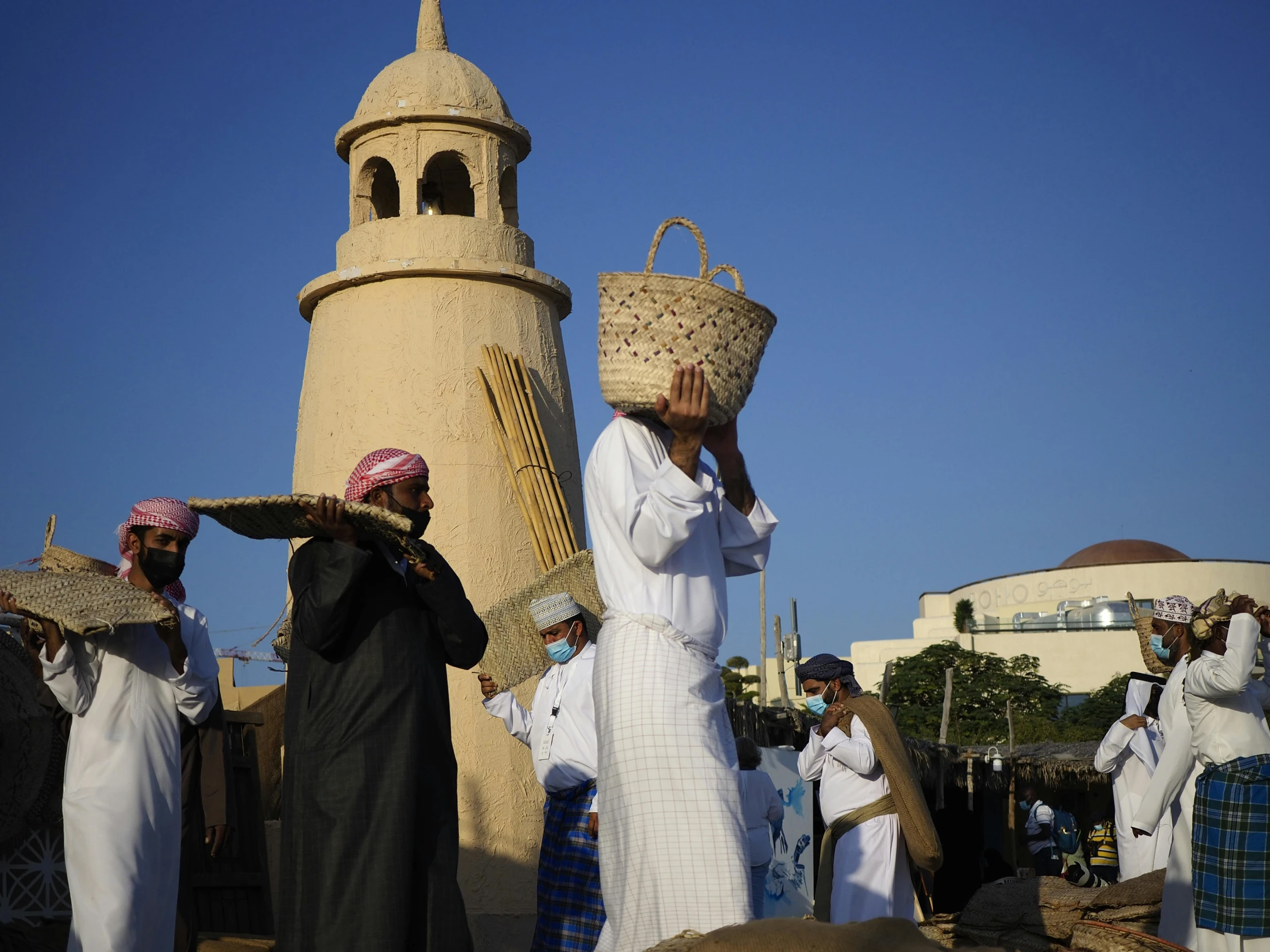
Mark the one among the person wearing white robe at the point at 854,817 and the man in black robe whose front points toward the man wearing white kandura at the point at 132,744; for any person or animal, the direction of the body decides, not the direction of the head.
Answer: the person wearing white robe

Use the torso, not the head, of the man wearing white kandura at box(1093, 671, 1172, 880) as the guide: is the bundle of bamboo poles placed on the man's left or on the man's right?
on the man's right

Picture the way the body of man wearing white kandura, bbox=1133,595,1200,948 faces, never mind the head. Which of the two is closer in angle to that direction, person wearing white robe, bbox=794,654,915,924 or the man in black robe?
the person wearing white robe

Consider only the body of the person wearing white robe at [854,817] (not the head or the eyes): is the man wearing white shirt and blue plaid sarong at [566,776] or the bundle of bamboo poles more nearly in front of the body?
the man wearing white shirt and blue plaid sarong

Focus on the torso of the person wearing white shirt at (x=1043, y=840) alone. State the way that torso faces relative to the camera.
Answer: to the viewer's left

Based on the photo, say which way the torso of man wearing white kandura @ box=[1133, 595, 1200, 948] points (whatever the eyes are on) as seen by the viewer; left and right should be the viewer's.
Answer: facing to the left of the viewer

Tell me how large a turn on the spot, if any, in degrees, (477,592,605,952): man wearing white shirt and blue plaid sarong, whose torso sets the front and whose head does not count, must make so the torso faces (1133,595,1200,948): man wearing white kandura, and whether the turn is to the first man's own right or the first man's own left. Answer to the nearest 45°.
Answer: approximately 135° to the first man's own left

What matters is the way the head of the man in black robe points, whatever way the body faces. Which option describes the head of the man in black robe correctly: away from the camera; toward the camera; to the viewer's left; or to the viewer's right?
to the viewer's right

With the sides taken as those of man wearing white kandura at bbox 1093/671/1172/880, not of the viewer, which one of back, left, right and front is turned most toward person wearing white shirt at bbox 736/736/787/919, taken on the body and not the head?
right

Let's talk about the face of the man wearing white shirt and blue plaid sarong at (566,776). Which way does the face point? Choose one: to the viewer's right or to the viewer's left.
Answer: to the viewer's left

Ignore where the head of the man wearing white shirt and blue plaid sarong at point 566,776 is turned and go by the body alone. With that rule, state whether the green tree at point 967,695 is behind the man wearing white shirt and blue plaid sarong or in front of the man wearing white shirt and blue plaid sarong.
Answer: behind
